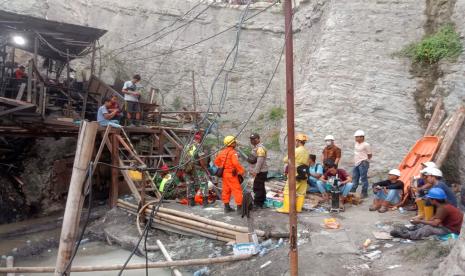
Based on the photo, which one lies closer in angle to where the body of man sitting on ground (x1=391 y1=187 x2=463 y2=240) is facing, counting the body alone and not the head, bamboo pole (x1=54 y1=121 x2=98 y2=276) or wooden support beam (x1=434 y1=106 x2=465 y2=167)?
the bamboo pole

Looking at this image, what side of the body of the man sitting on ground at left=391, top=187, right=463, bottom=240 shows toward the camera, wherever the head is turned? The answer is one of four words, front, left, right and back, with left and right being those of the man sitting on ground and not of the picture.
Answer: left

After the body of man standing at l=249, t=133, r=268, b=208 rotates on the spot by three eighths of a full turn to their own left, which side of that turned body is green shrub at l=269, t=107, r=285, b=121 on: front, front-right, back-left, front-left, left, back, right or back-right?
back-left

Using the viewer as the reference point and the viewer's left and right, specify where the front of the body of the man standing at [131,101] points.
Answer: facing the viewer and to the right of the viewer

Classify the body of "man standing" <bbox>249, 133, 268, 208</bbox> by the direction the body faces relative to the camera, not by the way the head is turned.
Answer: to the viewer's left

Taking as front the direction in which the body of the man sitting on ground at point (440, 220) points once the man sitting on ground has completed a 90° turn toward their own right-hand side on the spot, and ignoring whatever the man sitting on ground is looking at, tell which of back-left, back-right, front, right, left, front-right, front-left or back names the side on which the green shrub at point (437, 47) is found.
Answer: front

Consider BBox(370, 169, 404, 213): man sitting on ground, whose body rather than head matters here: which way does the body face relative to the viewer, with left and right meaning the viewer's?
facing the viewer and to the left of the viewer

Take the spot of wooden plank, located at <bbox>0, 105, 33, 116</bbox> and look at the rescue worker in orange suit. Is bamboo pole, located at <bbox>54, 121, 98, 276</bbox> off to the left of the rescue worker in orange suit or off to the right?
right

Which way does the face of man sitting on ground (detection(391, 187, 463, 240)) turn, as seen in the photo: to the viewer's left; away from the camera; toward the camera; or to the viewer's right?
to the viewer's left

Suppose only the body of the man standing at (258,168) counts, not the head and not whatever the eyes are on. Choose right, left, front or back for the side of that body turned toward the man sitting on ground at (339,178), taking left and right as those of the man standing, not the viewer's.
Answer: back

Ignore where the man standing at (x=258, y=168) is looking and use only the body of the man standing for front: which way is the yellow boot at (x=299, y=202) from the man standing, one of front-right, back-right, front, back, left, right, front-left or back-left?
back

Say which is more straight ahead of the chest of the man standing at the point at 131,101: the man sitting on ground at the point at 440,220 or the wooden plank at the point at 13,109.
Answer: the man sitting on ground
